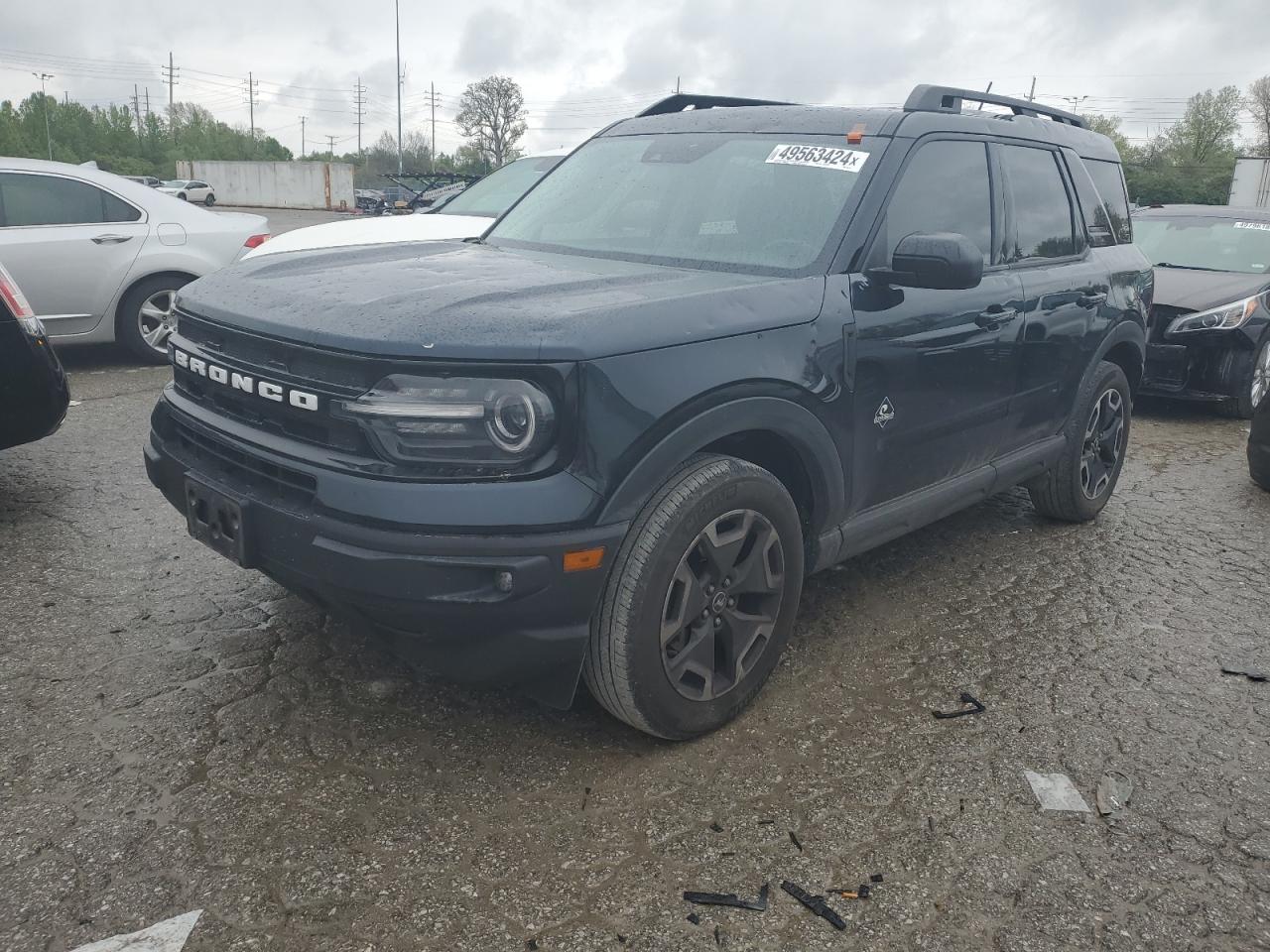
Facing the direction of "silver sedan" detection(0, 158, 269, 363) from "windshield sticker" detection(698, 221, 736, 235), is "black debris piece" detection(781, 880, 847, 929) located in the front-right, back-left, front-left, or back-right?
back-left

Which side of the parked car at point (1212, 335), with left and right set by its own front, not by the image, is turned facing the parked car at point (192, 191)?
right

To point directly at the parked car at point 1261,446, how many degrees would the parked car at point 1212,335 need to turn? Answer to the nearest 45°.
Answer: approximately 45° to its left

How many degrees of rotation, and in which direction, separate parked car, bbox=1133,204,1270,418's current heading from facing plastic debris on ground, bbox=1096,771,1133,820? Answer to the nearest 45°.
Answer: approximately 45° to its left

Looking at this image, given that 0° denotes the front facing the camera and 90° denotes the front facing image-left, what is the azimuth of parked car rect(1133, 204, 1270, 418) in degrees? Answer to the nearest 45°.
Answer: approximately 45°

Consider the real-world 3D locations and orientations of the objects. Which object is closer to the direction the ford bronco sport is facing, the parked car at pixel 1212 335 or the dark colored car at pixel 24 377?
the dark colored car

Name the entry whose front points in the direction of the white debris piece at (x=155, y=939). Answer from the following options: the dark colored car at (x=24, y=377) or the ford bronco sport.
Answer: the ford bronco sport

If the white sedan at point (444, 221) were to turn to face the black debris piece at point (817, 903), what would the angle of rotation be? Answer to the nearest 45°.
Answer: approximately 45° to its left

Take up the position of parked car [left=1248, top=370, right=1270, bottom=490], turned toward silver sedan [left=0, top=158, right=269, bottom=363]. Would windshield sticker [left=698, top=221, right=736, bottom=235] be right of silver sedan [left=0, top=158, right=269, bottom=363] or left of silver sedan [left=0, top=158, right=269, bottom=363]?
left
